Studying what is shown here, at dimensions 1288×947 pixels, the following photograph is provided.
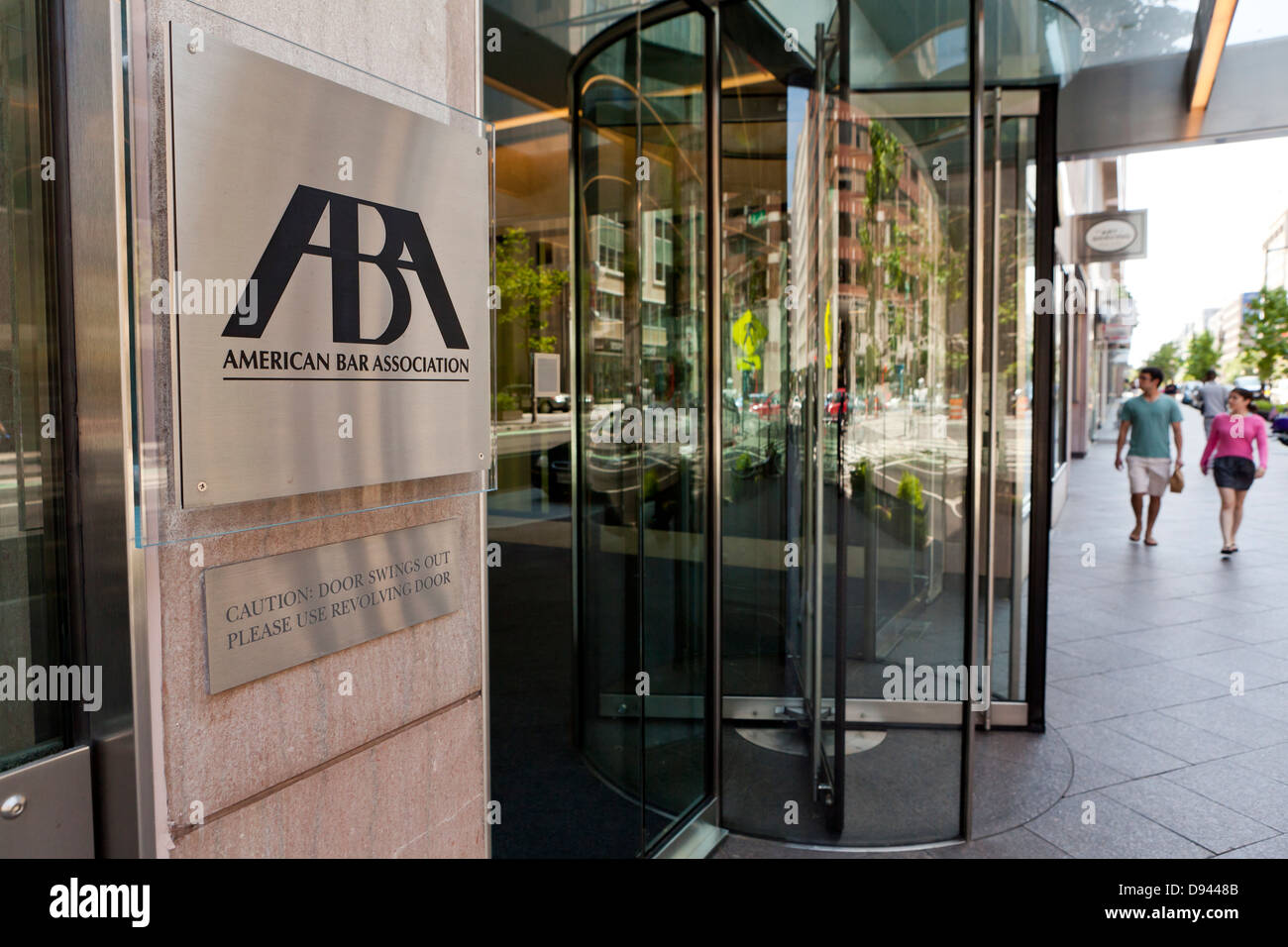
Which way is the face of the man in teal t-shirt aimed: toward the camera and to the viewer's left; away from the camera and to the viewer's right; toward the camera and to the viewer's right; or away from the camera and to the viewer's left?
toward the camera and to the viewer's left

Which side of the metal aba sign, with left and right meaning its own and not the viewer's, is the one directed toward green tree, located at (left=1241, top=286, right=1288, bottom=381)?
left

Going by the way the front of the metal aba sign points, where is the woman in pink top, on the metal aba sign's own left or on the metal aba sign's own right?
on the metal aba sign's own left

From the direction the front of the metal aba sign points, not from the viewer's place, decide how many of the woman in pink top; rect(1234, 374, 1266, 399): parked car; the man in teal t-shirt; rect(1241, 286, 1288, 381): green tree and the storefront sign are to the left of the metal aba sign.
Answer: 5

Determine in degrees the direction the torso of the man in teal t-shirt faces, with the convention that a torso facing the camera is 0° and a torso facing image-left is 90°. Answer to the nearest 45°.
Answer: approximately 0°

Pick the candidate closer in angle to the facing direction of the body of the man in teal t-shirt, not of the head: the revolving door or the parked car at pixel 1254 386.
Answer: the revolving door

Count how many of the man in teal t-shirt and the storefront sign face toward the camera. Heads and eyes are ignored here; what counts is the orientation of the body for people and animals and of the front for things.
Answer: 2

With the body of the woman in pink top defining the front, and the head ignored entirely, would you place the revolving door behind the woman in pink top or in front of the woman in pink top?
in front

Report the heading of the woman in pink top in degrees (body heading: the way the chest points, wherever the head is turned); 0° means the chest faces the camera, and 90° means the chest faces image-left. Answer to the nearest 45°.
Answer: approximately 0°

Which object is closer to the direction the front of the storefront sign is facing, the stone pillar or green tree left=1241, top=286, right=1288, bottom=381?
the stone pillar
